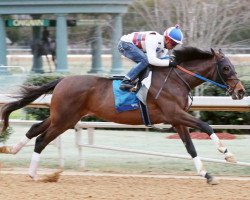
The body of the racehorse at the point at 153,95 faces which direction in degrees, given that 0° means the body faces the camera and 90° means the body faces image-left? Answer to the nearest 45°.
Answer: approximately 270°

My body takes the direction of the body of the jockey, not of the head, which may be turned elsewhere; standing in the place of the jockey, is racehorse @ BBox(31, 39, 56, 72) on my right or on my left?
on my left

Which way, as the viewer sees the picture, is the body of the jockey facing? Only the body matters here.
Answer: to the viewer's right

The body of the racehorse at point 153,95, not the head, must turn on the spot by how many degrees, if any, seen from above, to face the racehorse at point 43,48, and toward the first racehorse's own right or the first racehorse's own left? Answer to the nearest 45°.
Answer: approximately 90° to the first racehorse's own left

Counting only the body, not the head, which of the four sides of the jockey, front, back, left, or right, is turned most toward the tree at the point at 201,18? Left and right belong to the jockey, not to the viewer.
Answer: left

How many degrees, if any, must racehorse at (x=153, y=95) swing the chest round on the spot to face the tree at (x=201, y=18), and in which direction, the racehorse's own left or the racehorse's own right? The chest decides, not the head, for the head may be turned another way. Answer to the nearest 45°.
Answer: approximately 90° to the racehorse's own left
